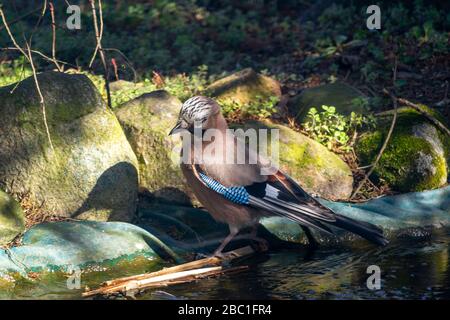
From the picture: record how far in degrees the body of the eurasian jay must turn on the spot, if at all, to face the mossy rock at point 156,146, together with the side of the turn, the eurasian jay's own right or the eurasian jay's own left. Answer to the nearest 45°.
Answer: approximately 45° to the eurasian jay's own right

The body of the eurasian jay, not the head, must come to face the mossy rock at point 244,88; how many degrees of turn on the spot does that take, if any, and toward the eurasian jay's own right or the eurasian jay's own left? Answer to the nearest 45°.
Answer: approximately 90° to the eurasian jay's own right

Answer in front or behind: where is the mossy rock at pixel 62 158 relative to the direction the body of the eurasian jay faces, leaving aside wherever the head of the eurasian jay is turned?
in front

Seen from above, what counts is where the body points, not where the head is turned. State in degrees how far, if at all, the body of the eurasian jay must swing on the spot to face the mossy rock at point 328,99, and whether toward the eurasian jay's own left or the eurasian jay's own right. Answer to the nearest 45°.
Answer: approximately 90° to the eurasian jay's own right

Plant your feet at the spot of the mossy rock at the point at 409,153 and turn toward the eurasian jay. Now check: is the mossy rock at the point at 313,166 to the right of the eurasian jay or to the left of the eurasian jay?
right

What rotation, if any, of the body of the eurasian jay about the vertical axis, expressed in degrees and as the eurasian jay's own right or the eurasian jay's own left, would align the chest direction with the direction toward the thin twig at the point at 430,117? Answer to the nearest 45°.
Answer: approximately 135° to the eurasian jay's own right

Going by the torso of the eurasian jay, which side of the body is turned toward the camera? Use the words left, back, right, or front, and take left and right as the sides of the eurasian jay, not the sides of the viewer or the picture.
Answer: left

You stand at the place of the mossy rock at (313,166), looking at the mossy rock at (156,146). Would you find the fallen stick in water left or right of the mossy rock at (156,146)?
left

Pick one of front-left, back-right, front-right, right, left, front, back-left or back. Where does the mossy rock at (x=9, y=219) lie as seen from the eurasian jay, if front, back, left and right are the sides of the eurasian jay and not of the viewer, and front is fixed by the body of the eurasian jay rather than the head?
front

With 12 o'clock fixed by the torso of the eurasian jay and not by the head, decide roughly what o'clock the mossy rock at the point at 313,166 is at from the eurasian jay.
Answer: The mossy rock is roughly at 4 o'clock from the eurasian jay.
